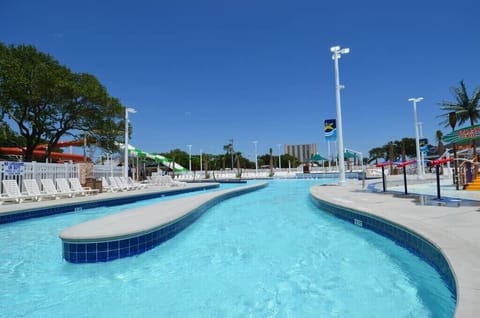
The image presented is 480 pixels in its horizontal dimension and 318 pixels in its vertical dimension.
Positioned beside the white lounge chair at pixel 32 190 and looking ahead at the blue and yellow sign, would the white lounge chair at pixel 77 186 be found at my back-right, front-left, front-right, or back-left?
front-left

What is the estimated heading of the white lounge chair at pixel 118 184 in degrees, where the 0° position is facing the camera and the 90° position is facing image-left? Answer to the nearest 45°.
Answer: approximately 315°

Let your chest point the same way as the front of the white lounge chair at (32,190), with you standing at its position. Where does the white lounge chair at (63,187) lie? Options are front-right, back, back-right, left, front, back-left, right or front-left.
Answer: left

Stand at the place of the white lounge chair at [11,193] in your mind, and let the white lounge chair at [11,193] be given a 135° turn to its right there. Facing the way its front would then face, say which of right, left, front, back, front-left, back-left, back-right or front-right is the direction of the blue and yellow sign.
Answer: back

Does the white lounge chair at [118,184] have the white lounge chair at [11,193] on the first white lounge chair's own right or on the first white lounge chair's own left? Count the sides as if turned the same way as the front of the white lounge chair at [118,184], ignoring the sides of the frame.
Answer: on the first white lounge chair's own right

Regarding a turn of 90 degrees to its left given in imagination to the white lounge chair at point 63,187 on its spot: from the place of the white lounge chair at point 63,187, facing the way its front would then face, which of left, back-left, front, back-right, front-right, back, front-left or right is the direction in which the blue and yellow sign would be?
front-right

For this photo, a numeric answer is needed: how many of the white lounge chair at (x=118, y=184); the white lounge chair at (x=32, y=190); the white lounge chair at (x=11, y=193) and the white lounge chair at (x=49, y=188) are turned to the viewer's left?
0

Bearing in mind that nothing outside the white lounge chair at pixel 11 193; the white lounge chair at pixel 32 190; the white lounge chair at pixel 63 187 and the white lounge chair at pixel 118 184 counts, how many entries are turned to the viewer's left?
0

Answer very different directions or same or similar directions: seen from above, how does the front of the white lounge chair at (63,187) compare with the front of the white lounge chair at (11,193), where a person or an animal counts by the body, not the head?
same or similar directions

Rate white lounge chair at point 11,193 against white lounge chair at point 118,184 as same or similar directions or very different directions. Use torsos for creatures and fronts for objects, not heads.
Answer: same or similar directions

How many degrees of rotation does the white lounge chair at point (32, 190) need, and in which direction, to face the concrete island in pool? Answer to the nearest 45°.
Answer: approximately 45° to its right

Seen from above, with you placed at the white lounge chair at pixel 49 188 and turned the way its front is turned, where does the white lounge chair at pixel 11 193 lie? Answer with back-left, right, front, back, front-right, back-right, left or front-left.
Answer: right

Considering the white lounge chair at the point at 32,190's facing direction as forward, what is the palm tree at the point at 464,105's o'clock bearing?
The palm tree is roughly at 11 o'clock from the white lounge chair.

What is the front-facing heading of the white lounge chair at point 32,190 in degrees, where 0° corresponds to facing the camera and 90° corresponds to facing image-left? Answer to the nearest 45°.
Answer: approximately 315°

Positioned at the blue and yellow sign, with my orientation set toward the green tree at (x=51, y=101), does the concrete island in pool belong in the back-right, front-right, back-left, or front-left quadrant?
front-left

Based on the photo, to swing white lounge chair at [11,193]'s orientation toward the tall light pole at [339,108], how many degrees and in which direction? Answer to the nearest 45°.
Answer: approximately 45° to its left

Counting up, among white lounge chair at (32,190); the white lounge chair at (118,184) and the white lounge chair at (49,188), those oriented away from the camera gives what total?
0

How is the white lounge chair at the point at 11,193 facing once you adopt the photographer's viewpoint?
facing the viewer and to the right of the viewer
